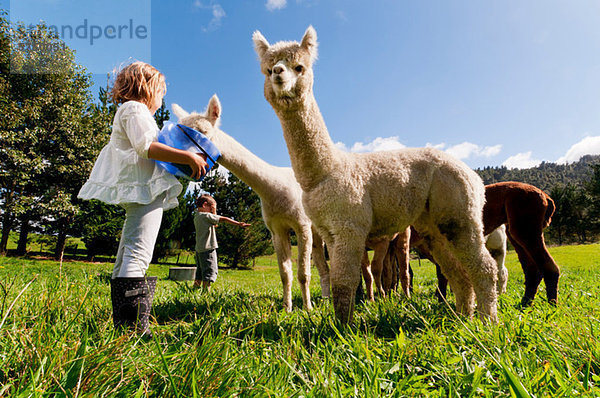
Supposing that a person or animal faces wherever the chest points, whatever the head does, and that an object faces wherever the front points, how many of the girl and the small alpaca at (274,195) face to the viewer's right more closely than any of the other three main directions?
1

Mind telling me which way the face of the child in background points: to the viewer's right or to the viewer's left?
to the viewer's right

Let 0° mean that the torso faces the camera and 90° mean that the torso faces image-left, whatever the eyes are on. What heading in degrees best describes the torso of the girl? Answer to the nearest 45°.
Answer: approximately 270°

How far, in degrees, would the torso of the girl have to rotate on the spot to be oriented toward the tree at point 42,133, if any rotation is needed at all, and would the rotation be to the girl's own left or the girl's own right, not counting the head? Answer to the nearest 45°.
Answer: approximately 90° to the girl's own left

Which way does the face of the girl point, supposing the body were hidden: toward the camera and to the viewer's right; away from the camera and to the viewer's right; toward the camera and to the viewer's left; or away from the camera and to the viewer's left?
away from the camera and to the viewer's right

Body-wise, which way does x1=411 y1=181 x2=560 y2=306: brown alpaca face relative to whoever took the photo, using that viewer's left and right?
facing to the left of the viewer
